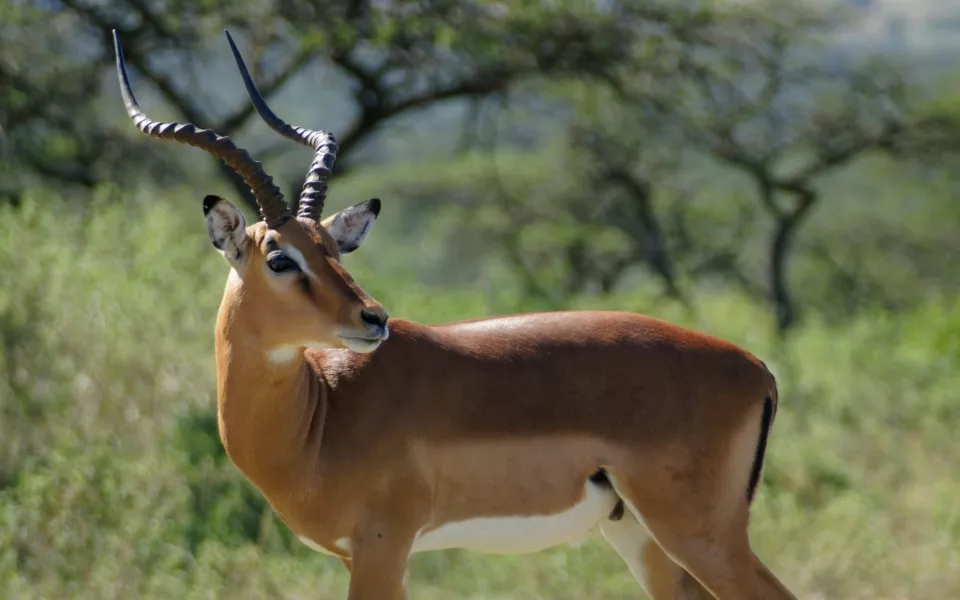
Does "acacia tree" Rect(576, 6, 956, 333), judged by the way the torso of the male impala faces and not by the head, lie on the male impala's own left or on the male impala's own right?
on the male impala's own right

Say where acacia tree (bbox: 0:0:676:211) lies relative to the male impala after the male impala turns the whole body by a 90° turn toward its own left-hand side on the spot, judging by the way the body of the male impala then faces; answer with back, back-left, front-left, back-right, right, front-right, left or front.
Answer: back

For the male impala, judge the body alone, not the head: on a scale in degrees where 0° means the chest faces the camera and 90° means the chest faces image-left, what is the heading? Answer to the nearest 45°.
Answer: approximately 90°
